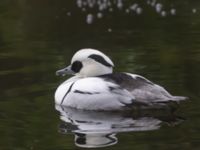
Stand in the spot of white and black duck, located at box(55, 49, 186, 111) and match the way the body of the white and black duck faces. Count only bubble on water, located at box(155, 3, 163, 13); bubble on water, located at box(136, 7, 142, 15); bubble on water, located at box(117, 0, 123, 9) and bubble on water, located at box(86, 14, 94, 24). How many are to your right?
4

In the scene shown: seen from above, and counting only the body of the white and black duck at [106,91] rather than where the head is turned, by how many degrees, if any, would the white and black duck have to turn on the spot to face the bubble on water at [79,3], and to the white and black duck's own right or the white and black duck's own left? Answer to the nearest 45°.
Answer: approximately 90° to the white and black duck's own right

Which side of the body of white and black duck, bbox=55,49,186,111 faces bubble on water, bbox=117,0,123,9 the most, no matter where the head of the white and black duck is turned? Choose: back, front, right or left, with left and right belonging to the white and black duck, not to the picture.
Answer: right

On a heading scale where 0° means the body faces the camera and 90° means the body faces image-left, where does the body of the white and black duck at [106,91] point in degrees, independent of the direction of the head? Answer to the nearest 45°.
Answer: approximately 90°

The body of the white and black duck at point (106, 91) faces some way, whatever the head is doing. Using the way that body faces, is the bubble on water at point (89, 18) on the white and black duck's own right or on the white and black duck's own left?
on the white and black duck's own right

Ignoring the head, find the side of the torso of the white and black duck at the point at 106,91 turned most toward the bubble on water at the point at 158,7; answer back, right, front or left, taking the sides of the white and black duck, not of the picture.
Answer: right

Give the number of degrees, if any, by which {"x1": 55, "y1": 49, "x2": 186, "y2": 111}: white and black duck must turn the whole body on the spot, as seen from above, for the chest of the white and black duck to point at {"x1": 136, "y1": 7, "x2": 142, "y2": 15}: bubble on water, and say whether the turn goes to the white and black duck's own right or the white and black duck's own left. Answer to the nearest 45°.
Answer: approximately 90° to the white and black duck's own right
